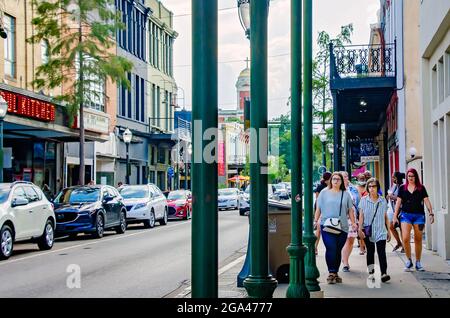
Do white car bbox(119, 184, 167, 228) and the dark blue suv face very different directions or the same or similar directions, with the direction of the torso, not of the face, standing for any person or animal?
same or similar directions

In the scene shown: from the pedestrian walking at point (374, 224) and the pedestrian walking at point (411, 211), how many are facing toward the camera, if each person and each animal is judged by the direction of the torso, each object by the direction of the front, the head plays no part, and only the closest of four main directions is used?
2

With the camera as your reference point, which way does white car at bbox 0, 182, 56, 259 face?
facing the viewer and to the left of the viewer

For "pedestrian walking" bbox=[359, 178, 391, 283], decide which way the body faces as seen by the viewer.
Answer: toward the camera

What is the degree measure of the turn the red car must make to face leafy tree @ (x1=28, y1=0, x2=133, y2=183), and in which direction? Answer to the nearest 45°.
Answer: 0° — it already faces it

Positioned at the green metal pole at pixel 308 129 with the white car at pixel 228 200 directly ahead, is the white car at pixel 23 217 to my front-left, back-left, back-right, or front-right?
front-left

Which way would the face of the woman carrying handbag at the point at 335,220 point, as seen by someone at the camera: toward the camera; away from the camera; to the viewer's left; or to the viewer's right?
toward the camera

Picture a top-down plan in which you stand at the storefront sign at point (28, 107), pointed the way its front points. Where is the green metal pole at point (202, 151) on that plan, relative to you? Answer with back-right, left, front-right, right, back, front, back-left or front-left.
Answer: front-right

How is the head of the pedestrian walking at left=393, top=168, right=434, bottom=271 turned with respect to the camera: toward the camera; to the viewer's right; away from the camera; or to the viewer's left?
toward the camera

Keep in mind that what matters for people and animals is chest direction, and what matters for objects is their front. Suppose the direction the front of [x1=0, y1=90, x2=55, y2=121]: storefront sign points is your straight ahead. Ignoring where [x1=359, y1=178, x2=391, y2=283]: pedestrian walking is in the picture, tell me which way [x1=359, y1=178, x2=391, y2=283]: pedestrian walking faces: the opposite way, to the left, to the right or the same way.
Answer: to the right

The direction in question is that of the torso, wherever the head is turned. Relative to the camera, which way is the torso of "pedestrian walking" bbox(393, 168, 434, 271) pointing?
toward the camera

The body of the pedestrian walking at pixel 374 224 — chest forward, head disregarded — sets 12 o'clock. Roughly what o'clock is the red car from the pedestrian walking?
The red car is roughly at 5 o'clock from the pedestrian walking.

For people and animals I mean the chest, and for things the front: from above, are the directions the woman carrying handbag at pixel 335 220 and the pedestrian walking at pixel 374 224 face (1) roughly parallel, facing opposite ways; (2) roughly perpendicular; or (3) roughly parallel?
roughly parallel

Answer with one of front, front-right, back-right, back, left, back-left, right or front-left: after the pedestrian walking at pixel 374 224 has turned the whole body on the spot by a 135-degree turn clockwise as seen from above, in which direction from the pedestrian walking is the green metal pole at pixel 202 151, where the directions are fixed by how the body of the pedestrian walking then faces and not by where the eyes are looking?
back-left
